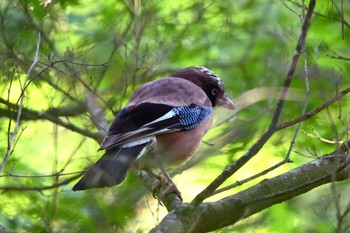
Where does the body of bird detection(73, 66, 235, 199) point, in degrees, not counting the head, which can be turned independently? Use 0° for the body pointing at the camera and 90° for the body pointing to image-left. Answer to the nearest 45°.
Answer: approximately 270°
